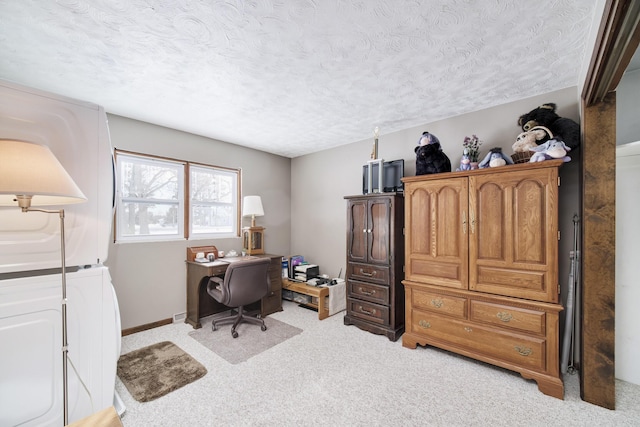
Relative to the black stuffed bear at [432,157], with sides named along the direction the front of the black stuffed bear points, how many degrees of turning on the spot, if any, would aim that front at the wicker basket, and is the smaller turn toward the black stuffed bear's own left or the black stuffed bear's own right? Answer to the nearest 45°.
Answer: approximately 135° to the black stuffed bear's own left

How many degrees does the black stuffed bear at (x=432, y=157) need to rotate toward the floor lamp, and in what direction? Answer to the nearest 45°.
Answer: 0° — it already faces it

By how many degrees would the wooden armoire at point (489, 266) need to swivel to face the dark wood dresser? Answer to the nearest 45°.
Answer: approximately 45° to its right

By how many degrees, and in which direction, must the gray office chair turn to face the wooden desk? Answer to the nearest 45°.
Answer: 0° — it already faces it

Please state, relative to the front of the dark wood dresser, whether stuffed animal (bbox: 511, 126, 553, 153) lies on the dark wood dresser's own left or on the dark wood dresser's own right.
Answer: on the dark wood dresser's own left

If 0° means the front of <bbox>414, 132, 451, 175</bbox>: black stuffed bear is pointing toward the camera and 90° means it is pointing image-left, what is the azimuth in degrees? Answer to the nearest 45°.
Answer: approximately 45°

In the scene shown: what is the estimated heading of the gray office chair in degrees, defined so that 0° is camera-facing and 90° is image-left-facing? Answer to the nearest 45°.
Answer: approximately 135°
